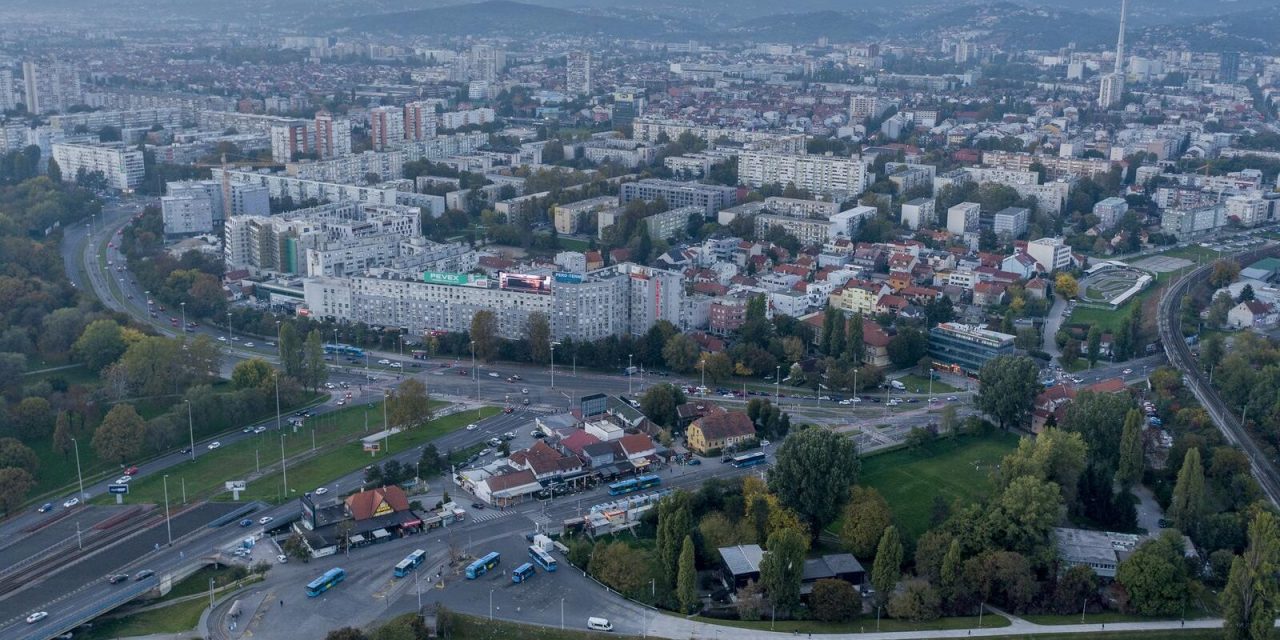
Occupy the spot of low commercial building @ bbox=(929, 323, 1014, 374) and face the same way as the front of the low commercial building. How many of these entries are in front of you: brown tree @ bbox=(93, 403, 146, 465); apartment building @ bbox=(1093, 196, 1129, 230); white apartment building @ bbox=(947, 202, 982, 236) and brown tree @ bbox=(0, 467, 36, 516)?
2

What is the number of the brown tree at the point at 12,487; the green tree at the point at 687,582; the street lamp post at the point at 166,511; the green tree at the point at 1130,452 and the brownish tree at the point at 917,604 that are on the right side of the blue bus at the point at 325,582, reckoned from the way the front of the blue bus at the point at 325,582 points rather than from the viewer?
2

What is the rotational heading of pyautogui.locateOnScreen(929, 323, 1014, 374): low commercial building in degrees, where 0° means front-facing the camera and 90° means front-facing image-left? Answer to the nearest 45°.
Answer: approximately 45°

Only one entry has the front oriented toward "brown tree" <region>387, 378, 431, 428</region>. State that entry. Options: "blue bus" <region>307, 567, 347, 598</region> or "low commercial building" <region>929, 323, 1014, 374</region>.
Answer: the low commercial building

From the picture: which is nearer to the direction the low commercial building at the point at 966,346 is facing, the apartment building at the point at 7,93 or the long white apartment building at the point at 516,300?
the long white apartment building

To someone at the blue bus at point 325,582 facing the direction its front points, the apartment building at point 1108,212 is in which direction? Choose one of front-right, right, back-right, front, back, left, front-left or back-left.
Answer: back

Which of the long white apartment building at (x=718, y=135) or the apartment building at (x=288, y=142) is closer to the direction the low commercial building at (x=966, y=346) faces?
the apartment building

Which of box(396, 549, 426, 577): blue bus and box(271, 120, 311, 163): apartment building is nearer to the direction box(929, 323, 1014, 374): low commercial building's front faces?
the blue bus

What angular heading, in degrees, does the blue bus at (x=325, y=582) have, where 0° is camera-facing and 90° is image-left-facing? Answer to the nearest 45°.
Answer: approximately 45°

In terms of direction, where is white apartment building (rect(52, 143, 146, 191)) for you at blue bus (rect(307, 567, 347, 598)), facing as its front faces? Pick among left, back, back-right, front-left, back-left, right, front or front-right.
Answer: back-right

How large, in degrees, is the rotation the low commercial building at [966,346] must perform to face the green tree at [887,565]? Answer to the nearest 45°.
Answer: approximately 45° to its left

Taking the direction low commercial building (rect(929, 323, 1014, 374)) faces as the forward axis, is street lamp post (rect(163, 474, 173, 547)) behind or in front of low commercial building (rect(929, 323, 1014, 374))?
in front

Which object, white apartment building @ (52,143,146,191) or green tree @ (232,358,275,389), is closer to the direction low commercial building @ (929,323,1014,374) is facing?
the green tree
